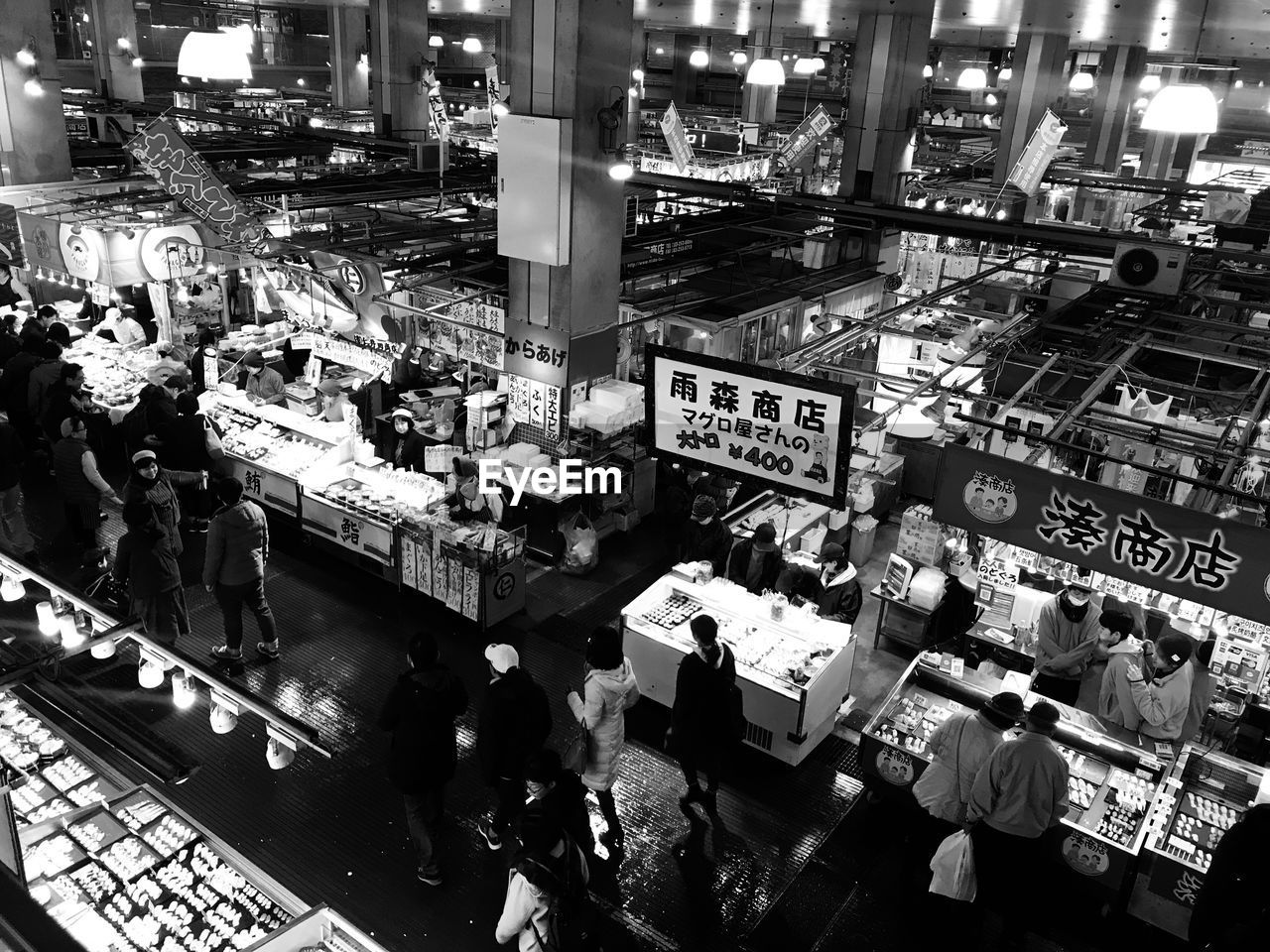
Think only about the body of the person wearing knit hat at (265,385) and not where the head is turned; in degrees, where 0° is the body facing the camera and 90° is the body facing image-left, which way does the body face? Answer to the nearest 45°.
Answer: approximately 45°

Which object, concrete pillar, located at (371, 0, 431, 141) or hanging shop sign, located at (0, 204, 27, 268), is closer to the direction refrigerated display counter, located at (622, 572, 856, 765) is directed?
the hanging shop sign

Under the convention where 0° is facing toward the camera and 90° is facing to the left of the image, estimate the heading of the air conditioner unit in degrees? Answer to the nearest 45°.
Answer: approximately 0°

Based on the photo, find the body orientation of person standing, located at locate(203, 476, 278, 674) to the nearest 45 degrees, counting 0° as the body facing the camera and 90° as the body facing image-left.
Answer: approximately 135°

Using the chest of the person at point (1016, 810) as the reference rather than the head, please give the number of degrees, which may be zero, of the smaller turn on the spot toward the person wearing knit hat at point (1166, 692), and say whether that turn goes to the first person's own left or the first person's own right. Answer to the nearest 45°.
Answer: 0° — they already face them

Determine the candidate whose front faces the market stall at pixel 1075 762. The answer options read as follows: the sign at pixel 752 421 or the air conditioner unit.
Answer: the air conditioner unit

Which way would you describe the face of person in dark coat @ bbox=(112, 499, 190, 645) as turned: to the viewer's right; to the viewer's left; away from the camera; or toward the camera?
away from the camera

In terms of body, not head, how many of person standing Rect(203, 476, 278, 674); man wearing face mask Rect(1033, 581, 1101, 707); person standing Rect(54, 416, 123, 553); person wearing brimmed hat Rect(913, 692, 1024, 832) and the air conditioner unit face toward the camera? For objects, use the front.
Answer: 2

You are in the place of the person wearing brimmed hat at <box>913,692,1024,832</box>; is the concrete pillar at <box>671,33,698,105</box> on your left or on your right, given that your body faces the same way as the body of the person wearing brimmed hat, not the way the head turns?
on your left

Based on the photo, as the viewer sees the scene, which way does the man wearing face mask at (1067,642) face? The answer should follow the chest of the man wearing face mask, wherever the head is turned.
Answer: toward the camera

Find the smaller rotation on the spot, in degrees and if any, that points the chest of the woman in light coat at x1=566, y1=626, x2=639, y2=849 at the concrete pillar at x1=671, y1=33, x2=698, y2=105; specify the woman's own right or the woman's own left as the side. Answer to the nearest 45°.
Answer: approximately 45° to the woman's own right

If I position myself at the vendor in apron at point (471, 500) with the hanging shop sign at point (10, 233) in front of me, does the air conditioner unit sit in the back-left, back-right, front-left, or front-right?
back-right

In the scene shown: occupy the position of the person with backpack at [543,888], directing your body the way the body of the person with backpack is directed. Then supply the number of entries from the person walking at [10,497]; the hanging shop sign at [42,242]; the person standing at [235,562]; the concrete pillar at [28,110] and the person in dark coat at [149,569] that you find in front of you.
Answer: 5

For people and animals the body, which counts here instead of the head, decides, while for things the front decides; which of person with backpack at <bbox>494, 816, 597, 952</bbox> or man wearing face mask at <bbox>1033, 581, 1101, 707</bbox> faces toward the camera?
the man wearing face mask

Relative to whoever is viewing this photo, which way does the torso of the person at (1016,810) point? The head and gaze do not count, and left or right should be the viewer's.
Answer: facing away from the viewer and to the right of the viewer

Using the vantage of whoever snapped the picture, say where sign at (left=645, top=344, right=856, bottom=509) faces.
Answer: facing the viewer and to the left of the viewer
